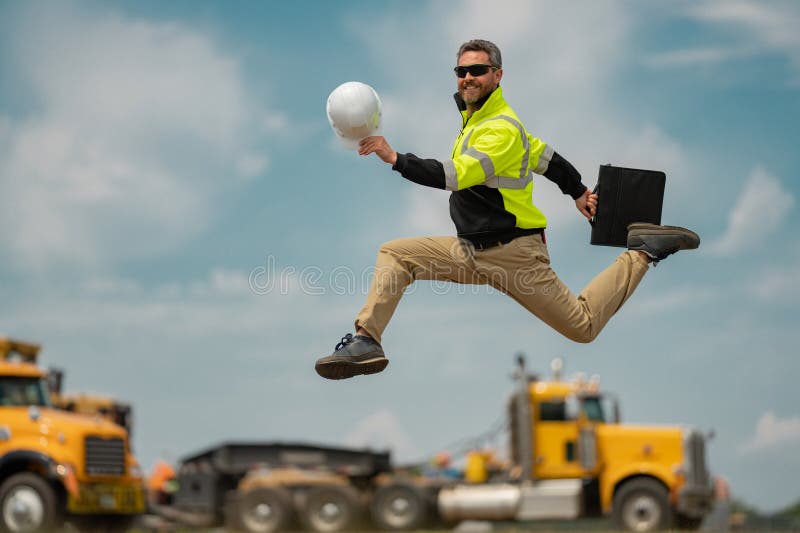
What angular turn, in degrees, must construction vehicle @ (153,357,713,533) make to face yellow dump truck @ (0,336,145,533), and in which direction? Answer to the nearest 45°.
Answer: approximately 135° to its right

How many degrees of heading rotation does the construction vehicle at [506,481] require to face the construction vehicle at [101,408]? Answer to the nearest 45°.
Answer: approximately 180°

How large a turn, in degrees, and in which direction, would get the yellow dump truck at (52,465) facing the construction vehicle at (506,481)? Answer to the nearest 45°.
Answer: approximately 45° to its left

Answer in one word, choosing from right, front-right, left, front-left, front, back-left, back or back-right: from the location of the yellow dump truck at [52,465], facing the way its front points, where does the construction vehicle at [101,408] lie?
back-left

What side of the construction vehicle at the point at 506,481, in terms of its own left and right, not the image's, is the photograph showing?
right

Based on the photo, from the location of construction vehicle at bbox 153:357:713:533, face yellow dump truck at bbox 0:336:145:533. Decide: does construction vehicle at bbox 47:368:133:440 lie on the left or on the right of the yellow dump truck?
right

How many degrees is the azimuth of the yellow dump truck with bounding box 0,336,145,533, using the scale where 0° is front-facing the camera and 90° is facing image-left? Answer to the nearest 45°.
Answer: approximately 315°
